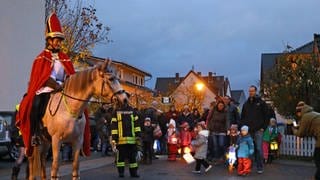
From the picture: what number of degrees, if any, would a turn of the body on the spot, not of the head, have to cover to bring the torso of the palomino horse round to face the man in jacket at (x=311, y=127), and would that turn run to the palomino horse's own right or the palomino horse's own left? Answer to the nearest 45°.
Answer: approximately 45° to the palomino horse's own left

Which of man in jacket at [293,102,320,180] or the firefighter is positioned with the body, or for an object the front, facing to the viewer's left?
the man in jacket

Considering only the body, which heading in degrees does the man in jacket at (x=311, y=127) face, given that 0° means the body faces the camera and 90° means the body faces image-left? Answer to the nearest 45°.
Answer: approximately 90°

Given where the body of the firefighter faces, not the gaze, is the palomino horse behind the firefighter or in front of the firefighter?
behind

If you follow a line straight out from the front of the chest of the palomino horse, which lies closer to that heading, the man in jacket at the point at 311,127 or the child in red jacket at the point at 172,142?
the man in jacket

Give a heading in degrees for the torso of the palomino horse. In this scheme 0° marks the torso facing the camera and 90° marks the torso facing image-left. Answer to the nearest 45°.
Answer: approximately 315°

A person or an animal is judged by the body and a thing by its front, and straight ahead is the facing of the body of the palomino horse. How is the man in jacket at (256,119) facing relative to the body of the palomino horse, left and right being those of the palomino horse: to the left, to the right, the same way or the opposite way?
to the right
